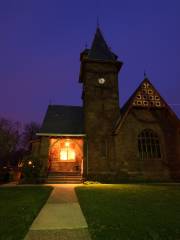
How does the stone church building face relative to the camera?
toward the camera

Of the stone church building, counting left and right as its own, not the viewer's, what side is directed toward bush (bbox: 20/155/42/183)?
right

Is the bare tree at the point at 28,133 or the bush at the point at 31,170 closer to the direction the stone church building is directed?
the bush

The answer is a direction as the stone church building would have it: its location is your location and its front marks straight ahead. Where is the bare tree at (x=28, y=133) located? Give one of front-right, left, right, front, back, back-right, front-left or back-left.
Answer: back-right
